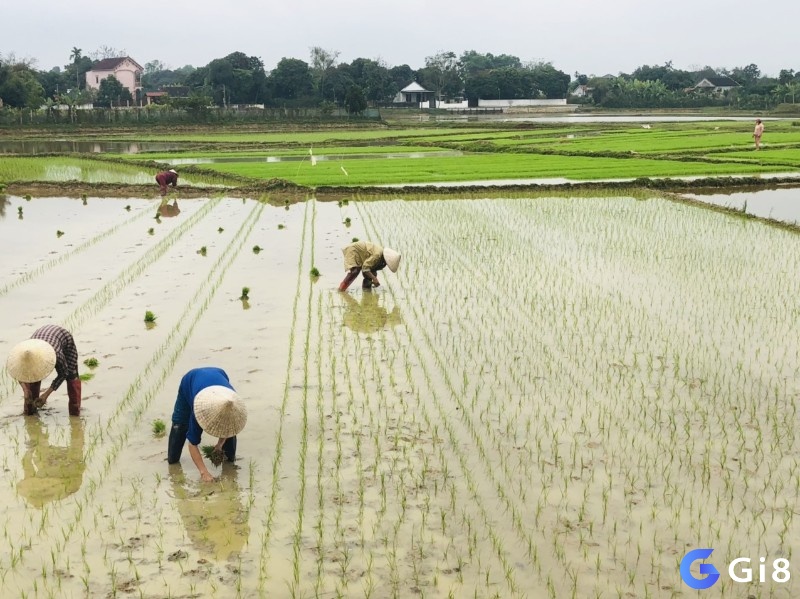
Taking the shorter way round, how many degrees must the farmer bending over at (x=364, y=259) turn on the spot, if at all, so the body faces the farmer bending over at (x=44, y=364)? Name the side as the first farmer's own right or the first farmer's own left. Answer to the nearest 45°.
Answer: approximately 135° to the first farmer's own right

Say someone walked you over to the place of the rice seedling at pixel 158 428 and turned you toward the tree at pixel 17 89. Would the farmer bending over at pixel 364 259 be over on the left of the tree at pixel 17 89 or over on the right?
right

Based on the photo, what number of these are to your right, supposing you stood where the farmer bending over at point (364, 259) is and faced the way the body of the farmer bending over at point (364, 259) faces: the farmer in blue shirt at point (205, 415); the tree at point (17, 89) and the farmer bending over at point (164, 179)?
1

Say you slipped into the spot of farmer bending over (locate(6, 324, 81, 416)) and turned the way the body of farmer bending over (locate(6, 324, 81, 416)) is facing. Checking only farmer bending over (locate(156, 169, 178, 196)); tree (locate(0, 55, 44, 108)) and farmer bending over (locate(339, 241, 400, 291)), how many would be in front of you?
0

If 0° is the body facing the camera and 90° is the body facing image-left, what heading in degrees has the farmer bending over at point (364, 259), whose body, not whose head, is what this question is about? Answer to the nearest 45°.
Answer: approximately 270°

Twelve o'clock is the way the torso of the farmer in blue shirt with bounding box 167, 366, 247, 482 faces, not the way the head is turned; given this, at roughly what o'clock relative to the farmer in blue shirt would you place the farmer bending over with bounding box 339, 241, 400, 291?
The farmer bending over is roughly at 8 o'clock from the farmer in blue shirt.

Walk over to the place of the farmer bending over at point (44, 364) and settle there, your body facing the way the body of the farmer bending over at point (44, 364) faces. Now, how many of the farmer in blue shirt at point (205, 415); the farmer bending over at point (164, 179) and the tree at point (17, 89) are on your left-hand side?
1

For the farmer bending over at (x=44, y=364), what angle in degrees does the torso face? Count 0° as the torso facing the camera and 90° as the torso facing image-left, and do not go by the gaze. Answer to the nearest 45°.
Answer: approximately 45°

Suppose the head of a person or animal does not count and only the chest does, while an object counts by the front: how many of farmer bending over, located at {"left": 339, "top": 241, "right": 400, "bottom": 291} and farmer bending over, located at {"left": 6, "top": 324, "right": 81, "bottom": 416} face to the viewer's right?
1

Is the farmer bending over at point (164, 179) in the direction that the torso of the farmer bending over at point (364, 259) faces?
no

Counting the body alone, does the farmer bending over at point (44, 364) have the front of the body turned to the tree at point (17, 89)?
no

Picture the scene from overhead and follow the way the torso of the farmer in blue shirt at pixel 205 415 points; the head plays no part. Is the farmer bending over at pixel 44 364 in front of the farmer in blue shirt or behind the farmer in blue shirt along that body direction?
behind

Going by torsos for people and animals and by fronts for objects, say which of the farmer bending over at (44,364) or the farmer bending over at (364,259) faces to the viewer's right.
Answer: the farmer bending over at (364,259)

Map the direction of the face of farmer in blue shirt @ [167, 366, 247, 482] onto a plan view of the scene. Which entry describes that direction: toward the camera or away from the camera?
toward the camera
